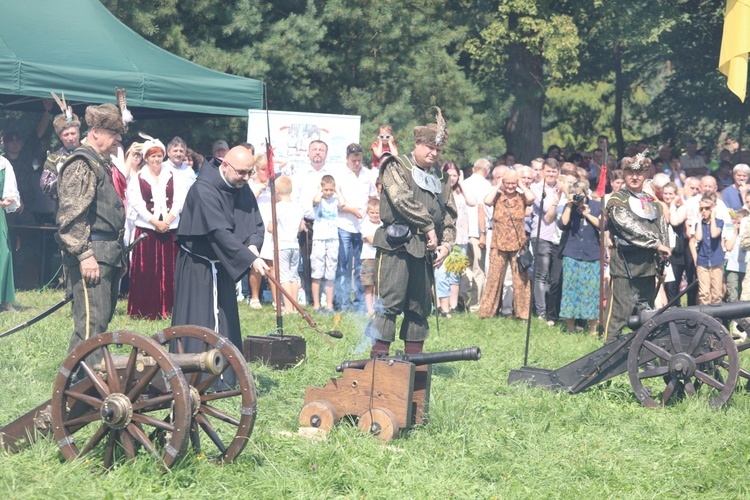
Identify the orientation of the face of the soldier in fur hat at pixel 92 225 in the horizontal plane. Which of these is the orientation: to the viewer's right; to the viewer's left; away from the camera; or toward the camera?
to the viewer's right

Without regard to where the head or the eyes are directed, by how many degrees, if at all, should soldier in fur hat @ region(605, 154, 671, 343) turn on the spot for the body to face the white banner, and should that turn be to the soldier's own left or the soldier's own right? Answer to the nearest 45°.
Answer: approximately 180°

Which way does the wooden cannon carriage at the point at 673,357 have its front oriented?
to the viewer's right

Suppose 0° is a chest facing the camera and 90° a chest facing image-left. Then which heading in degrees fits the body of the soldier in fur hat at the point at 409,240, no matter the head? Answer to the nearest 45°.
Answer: approximately 315°

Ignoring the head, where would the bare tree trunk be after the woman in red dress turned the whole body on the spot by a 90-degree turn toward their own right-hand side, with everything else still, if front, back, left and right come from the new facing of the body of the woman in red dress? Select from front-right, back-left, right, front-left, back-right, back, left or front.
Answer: back-right

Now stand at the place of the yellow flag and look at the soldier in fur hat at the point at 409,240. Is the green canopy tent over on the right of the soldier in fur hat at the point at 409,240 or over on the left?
right

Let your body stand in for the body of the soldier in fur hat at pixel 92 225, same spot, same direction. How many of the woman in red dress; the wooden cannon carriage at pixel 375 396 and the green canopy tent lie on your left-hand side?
2

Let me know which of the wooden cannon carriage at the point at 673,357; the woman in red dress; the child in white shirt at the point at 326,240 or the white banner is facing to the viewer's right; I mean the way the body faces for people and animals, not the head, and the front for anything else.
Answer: the wooden cannon carriage

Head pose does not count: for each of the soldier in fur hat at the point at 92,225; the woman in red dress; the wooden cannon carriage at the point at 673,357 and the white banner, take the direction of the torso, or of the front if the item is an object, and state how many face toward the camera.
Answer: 2
